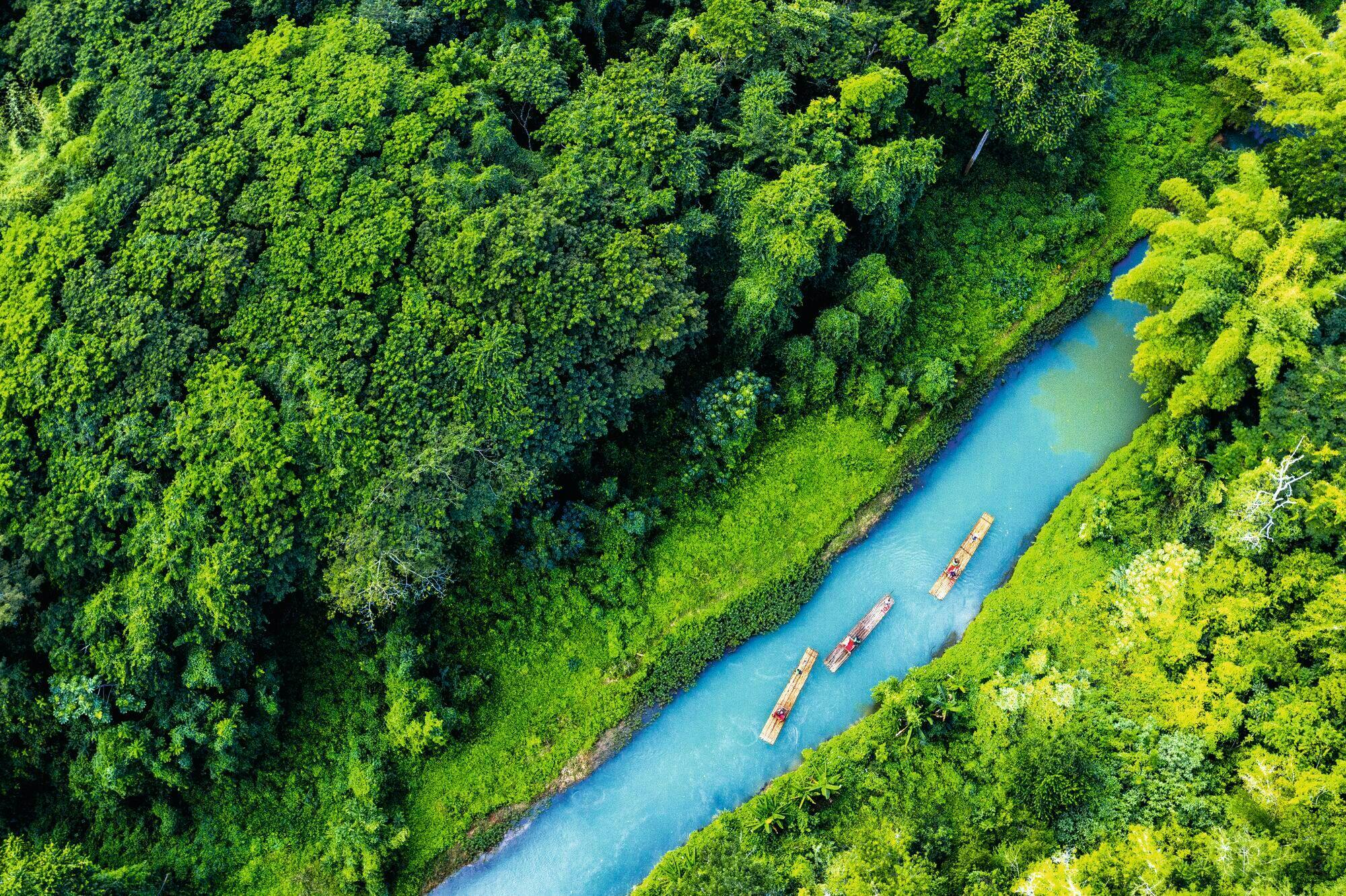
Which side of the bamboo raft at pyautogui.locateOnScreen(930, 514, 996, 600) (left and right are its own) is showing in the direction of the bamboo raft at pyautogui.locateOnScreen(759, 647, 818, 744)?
back

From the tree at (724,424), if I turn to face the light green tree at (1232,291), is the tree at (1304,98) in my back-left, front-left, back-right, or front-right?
front-left

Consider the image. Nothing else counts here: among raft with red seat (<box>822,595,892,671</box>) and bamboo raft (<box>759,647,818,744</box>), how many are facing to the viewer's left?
0

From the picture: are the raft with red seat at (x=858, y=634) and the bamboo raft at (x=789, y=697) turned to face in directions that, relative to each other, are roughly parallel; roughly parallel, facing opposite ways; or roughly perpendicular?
roughly parallel

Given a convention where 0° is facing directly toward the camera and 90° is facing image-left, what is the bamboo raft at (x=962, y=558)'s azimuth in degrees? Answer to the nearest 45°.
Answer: approximately 225°

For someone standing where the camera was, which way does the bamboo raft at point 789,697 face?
facing away from the viewer and to the right of the viewer

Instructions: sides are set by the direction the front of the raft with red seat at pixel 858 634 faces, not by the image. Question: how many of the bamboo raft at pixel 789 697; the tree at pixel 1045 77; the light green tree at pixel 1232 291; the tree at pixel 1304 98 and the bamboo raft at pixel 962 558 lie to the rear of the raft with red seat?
1

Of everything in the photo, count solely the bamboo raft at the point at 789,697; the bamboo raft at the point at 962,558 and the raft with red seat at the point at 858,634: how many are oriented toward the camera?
0

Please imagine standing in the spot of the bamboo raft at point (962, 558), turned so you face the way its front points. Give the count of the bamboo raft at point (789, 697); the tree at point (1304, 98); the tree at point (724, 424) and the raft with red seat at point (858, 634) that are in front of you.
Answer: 1

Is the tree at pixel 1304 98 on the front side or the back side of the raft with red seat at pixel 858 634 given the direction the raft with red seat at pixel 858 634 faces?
on the front side

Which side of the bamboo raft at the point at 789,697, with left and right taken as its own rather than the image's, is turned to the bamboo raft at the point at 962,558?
front

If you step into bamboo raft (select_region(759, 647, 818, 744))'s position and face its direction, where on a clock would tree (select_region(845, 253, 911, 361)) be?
The tree is roughly at 12 o'clock from the bamboo raft.

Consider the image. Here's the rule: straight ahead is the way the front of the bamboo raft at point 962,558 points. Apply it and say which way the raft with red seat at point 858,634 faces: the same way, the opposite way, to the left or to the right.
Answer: the same way

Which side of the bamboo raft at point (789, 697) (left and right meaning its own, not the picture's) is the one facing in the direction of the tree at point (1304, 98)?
front

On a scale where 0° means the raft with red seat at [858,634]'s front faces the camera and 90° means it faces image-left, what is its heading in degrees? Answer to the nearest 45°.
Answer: approximately 225°

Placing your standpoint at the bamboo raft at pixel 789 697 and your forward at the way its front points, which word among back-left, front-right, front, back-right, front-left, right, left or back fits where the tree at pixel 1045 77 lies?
front
